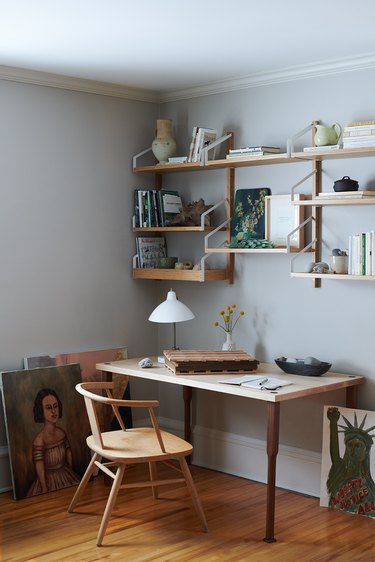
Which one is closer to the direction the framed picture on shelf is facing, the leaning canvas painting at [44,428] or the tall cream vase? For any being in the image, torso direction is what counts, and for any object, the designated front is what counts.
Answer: the leaning canvas painting

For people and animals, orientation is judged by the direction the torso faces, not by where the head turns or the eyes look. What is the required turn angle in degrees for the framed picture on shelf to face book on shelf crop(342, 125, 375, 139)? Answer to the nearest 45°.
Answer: approximately 90° to its left

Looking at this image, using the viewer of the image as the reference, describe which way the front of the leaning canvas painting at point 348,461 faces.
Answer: facing the viewer and to the left of the viewer

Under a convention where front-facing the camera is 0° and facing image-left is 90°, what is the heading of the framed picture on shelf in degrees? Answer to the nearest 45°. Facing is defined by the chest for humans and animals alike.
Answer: approximately 45°

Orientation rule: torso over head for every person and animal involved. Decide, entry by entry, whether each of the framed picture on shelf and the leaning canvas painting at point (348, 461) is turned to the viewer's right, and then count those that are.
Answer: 0

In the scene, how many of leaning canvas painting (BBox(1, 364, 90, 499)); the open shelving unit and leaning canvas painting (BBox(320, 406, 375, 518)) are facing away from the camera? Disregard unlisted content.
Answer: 0

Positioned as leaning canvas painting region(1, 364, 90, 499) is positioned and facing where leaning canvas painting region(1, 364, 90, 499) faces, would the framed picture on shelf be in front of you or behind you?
in front

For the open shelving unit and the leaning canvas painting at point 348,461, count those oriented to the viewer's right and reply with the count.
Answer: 0

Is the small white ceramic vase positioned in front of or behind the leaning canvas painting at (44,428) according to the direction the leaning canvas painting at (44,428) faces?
in front

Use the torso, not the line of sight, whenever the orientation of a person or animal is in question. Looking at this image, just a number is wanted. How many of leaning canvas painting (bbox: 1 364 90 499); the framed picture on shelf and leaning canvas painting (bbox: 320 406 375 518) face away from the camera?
0

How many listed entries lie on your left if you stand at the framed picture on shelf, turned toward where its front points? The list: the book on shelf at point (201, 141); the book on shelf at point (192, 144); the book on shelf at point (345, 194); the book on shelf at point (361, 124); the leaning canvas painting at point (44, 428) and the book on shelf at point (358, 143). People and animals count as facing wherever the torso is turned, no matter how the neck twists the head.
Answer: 3

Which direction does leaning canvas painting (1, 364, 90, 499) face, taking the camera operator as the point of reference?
facing the viewer and to the right of the viewer
